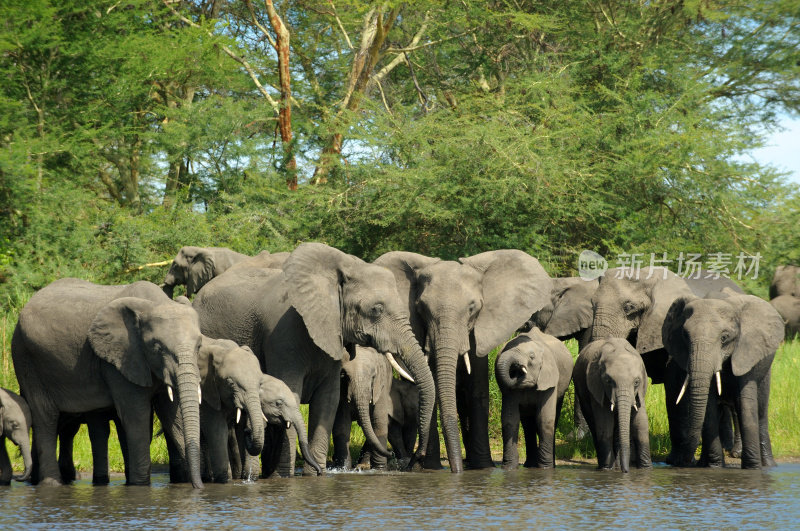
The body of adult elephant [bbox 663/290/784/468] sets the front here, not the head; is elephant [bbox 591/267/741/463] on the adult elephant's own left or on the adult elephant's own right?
on the adult elephant's own right

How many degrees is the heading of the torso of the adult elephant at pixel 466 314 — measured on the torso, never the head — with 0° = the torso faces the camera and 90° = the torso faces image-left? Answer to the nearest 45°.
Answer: approximately 0°

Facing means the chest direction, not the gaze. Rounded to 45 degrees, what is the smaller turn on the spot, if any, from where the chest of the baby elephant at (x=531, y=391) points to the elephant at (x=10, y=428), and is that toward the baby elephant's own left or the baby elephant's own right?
approximately 45° to the baby elephant's own right

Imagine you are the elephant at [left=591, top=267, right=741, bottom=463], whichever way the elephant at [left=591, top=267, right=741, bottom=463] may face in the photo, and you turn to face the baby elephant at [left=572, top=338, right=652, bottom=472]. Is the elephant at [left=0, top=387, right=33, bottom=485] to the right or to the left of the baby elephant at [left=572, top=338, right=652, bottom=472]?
right

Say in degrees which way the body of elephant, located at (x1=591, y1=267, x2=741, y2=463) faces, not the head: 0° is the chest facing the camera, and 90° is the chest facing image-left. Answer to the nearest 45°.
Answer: approximately 45°

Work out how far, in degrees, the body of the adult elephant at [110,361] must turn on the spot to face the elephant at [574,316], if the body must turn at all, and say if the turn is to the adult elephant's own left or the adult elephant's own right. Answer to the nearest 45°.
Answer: approximately 90° to the adult elephant's own left

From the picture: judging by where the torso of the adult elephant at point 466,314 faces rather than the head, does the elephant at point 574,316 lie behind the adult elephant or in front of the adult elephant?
behind

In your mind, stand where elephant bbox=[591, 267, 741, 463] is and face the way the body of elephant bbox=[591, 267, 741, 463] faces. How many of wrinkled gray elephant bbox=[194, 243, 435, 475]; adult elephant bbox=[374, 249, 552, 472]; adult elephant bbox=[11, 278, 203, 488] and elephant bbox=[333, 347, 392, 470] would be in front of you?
4

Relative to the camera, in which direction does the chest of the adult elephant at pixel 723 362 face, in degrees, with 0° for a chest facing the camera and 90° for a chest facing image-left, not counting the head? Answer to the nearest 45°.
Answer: approximately 45°

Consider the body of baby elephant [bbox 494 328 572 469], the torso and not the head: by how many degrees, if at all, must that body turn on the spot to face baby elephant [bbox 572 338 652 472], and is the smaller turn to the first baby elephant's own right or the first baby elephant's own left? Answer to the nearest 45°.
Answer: approximately 135° to the first baby elephant's own left
